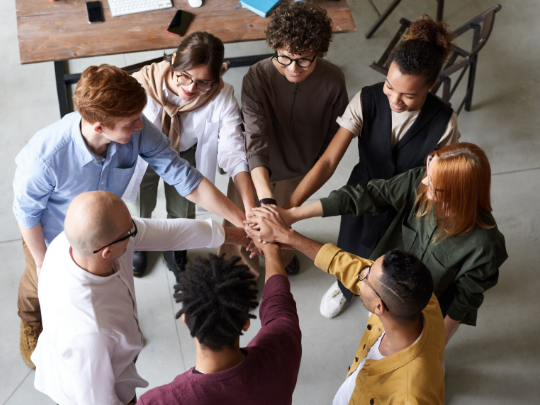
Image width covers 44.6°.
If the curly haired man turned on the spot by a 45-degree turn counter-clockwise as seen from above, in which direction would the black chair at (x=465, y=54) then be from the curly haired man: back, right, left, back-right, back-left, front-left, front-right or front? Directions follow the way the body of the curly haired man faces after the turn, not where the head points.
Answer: left

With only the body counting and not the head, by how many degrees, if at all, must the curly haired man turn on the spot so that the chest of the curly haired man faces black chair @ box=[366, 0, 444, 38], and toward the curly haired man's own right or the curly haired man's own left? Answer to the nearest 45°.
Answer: approximately 180°

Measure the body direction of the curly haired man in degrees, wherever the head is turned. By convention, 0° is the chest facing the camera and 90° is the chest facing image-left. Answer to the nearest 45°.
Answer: approximately 0°

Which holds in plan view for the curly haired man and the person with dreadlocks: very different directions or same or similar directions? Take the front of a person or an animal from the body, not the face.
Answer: very different directions

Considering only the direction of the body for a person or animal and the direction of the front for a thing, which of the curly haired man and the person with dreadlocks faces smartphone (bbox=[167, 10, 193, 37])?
the person with dreadlocks

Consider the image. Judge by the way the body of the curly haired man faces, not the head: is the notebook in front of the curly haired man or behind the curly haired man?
behind

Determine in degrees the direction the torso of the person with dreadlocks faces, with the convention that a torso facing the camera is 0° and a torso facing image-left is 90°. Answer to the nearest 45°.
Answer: approximately 180°

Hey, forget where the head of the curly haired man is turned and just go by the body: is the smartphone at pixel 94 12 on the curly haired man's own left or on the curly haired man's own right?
on the curly haired man's own right

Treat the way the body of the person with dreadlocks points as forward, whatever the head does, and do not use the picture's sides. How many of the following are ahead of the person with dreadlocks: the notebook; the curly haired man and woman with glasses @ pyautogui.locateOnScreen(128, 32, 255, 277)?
3

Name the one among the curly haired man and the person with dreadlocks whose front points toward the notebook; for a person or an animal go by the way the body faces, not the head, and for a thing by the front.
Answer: the person with dreadlocks

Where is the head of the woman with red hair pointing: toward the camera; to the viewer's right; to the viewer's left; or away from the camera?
to the viewer's left

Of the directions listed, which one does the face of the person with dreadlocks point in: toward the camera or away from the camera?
away from the camera

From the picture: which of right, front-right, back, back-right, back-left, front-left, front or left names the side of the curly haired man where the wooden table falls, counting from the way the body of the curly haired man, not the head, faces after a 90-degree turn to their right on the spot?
front-right
